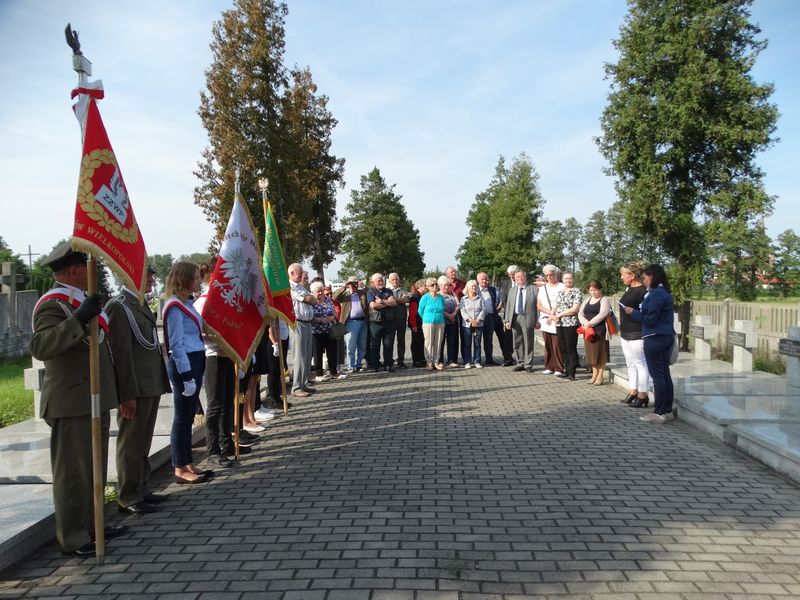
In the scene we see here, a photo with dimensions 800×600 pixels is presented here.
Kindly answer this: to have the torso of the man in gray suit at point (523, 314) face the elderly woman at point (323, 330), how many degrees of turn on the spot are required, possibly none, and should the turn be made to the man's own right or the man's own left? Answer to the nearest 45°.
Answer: approximately 45° to the man's own right

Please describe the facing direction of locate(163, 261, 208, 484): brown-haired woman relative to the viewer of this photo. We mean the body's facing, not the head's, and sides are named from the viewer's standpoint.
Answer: facing to the right of the viewer

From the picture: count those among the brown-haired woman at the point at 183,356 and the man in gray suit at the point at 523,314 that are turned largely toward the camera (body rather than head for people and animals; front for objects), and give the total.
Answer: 1

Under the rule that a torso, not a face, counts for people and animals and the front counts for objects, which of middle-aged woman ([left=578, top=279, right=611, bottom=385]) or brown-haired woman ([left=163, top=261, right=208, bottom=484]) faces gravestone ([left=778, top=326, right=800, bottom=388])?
the brown-haired woman

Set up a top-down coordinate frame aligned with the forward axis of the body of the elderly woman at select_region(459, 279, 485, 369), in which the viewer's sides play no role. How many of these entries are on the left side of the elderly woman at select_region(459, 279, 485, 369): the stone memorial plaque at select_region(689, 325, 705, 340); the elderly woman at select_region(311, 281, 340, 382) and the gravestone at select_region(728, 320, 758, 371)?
2

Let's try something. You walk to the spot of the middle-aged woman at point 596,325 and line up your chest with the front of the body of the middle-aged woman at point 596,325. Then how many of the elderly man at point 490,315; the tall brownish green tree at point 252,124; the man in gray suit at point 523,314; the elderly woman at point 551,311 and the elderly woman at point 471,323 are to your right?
5

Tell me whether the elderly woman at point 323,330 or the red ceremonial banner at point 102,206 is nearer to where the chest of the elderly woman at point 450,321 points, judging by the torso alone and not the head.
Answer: the red ceremonial banner

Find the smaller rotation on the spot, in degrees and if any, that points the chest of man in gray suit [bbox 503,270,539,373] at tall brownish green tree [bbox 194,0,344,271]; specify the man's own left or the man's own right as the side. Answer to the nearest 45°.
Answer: approximately 135° to the man's own right

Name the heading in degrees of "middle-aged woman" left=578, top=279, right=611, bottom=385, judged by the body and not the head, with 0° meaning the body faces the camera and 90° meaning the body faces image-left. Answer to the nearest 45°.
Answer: approximately 45°

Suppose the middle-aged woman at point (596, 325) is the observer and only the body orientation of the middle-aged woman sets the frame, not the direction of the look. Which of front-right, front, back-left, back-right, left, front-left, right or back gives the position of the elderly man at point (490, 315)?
right
